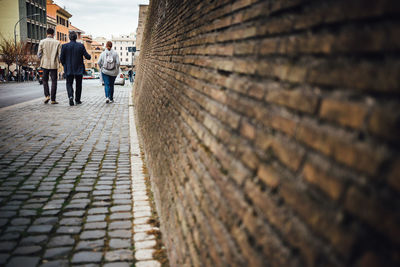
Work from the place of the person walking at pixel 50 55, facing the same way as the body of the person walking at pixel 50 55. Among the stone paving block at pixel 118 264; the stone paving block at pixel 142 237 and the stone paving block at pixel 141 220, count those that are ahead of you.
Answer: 0

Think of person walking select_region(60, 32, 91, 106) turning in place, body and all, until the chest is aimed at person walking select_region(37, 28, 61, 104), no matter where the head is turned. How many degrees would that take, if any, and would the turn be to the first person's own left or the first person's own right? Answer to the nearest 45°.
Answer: approximately 90° to the first person's own left

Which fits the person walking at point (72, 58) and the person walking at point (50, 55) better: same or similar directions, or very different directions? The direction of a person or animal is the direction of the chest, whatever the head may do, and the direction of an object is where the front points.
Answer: same or similar directions

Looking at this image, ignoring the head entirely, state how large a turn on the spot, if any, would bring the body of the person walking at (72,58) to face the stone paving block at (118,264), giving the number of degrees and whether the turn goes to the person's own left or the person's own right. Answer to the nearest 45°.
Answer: approximately 180°

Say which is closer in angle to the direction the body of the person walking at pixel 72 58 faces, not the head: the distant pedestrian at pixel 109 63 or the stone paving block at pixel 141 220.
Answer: the distant pedestrian

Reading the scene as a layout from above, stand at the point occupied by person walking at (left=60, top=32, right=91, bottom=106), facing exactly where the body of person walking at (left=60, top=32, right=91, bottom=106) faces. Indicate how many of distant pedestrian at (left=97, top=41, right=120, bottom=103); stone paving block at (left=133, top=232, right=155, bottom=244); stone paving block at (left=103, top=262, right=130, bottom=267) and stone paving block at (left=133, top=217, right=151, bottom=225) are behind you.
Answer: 3

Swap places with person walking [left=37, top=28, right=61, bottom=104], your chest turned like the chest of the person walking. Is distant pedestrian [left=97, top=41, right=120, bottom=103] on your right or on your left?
on your right

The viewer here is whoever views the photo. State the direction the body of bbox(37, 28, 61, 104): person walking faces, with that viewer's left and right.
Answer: facing away from the viewer

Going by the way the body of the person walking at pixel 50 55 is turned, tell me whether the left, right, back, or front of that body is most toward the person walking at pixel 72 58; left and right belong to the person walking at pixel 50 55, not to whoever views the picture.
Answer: right

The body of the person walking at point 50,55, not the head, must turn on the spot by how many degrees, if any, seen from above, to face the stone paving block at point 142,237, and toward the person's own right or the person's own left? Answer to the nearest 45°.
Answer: approximately 180°

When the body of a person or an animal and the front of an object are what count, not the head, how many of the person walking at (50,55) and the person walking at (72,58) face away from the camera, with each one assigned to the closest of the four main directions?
2

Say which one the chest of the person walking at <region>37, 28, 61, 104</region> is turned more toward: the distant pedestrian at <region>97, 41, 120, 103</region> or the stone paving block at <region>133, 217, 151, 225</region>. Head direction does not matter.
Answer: the distant pedestrian

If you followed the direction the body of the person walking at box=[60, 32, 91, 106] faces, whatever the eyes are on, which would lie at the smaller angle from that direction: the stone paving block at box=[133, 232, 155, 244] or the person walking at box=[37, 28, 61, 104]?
the person walking

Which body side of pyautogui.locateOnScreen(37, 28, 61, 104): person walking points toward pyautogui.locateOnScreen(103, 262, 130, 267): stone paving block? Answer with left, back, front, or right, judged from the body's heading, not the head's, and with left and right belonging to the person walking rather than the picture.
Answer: back

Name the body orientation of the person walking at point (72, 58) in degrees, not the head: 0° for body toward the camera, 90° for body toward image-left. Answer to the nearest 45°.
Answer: approximately 180°

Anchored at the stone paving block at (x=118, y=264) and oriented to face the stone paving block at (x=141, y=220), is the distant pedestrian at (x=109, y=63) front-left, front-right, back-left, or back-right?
front-left

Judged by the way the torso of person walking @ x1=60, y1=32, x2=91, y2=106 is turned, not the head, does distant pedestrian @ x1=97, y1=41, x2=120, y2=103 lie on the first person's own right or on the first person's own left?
on the first person's own right

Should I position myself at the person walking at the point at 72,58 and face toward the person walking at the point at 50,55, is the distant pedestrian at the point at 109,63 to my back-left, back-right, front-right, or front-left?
back-right

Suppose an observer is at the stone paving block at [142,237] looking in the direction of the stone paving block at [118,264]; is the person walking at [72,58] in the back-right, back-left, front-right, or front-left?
back-right
